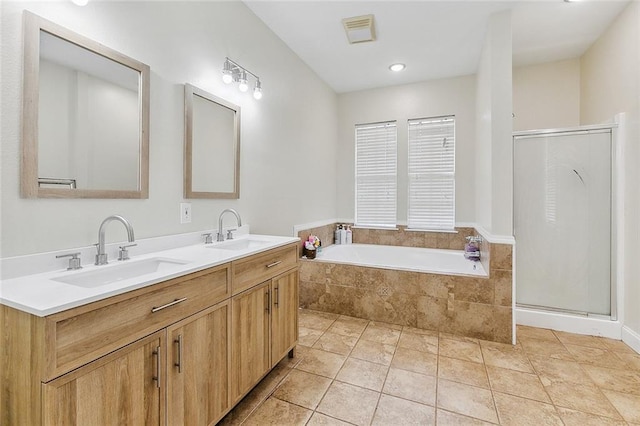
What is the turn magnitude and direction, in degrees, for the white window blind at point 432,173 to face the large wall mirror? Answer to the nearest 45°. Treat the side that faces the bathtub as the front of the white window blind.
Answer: approximately 45° to its right

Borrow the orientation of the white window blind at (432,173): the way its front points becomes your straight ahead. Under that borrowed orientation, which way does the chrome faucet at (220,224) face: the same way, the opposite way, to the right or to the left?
to the left

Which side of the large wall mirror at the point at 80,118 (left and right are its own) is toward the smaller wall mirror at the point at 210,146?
left

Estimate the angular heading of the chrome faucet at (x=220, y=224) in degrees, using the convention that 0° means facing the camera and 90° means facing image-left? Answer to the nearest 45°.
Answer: approximately 315°

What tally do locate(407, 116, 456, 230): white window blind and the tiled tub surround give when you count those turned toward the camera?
2

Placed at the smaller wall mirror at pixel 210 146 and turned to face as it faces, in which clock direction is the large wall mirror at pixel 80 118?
The large wall mirror is roughly at 3 o'clock from the smaller wall mirror.

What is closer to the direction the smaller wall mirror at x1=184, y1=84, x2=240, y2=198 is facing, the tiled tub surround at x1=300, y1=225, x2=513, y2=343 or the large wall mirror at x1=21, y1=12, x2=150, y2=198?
the tiled tub surround

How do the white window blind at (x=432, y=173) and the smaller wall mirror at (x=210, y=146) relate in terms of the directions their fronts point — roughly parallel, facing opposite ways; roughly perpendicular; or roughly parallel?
roughly perpendicular

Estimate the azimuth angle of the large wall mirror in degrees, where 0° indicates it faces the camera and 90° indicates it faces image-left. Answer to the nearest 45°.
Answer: approximately 315°
